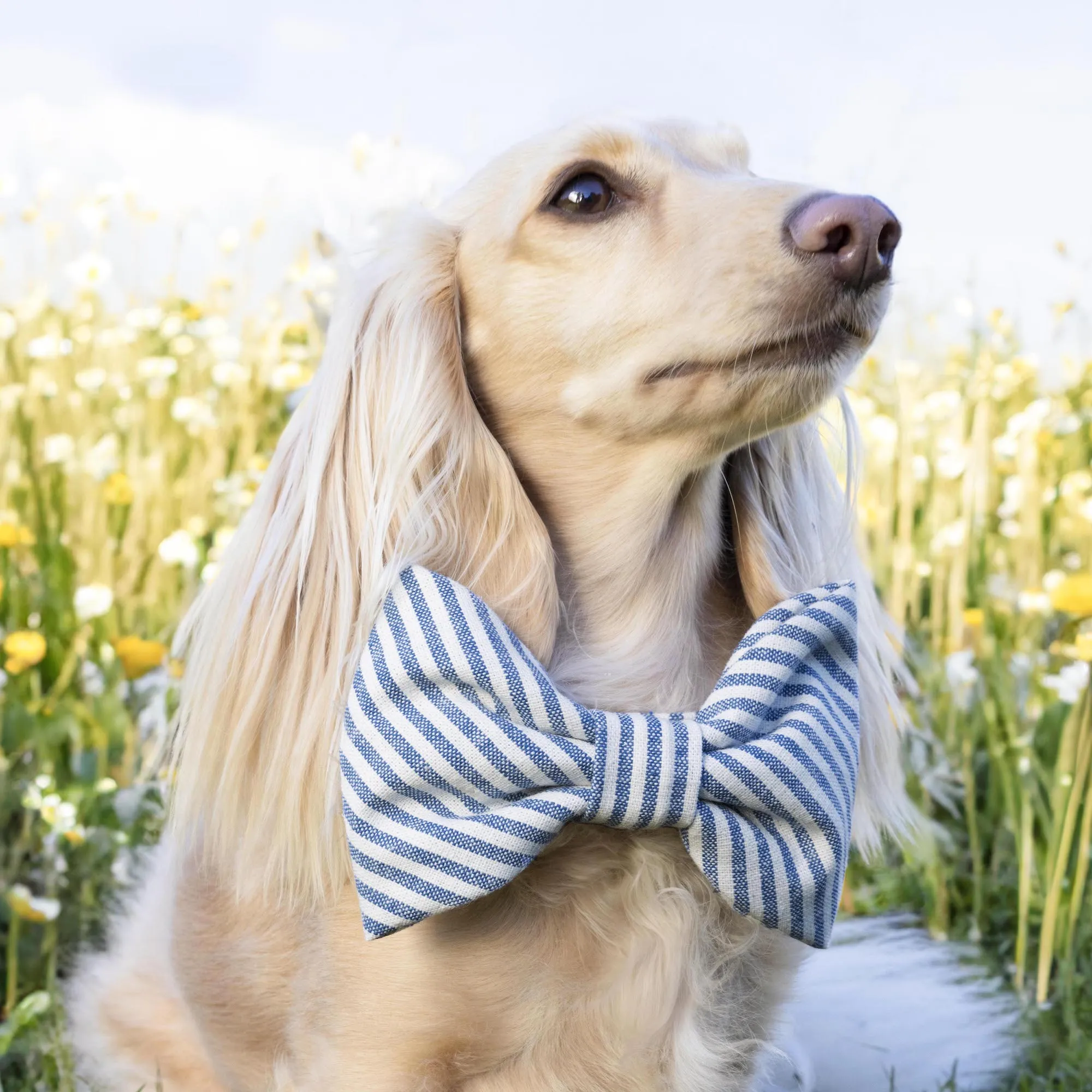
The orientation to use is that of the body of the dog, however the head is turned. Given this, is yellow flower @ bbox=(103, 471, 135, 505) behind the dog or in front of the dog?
behind

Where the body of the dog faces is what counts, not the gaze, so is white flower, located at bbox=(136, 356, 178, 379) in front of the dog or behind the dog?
behind

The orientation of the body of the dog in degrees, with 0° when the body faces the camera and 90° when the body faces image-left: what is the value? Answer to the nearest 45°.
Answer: approximately 315°

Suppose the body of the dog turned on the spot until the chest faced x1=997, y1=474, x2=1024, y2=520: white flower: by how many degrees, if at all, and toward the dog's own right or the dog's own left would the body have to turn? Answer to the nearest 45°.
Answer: approximately 90° to the dog's own left

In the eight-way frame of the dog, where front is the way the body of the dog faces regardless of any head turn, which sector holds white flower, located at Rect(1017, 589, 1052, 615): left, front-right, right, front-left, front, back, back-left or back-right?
left

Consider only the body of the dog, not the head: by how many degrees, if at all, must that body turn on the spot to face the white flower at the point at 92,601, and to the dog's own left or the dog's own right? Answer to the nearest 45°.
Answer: approximately 180°

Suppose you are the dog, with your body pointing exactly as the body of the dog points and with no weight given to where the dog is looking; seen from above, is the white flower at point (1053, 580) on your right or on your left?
on your left

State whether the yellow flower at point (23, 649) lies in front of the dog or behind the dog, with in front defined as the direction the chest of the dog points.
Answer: behind
